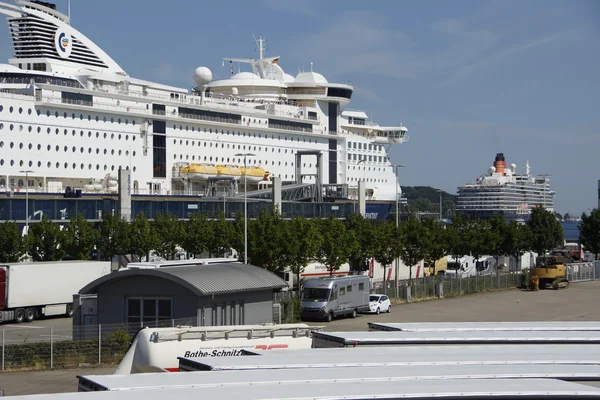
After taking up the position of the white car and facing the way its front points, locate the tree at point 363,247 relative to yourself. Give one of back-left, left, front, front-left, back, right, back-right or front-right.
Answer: back-right

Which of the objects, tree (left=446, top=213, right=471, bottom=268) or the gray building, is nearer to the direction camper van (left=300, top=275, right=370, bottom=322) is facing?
the gray building

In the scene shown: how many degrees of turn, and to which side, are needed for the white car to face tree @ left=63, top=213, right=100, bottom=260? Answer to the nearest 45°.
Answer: approximately 45° to its right

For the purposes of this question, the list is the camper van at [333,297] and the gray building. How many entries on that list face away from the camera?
0

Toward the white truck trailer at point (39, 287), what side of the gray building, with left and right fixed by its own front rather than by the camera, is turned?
right

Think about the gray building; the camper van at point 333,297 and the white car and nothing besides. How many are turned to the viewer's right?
0

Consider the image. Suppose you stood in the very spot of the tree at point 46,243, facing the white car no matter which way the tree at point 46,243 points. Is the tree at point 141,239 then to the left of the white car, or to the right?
left

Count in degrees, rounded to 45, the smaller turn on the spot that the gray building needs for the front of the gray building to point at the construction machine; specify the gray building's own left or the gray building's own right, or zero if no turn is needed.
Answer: approximately 180°

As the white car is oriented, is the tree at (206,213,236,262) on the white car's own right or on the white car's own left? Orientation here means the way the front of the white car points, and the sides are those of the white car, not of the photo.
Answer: on the white car's own right

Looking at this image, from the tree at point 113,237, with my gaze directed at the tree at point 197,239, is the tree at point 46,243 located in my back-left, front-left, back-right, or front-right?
back-right

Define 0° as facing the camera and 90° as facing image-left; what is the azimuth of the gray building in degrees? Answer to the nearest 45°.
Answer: approximately 45°

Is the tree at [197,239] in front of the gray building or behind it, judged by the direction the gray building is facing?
behind

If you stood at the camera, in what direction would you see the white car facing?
facing the viewer and to the left of the viewer

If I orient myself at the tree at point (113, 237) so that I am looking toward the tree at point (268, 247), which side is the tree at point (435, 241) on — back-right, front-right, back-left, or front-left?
front-left

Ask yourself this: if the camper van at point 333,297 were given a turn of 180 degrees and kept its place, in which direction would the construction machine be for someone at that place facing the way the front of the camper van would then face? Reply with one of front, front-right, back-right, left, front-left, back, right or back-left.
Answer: front

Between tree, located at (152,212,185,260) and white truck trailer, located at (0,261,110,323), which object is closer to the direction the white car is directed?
the white truck trailer
